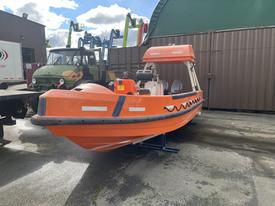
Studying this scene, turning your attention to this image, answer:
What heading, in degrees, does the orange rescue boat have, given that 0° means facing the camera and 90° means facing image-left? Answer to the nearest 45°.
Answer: approximately 45°
